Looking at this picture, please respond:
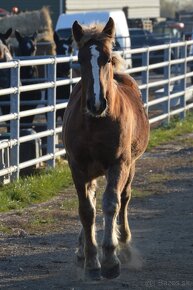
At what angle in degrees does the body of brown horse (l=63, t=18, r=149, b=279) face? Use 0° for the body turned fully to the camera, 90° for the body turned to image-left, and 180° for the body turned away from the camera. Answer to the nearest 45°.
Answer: approximately 0°

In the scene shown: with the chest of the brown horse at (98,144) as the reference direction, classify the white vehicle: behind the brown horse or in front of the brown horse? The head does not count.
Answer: behind
